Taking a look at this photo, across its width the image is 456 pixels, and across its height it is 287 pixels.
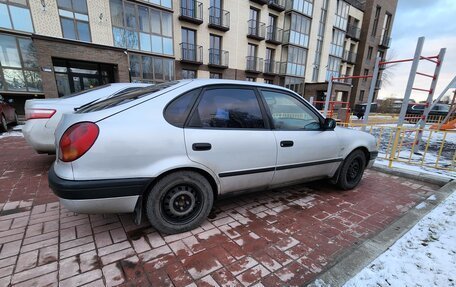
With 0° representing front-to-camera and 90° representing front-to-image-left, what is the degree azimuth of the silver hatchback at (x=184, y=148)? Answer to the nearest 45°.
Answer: approximately 225°

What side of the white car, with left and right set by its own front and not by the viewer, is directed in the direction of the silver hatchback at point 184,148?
right

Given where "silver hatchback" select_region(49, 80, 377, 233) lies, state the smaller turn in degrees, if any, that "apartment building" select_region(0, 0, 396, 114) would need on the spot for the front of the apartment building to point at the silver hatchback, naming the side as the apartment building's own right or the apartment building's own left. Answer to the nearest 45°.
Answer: approximately 45° to the apartment building's own right

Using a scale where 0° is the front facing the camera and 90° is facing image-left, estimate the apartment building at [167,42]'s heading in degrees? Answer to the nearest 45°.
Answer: approximately 315°

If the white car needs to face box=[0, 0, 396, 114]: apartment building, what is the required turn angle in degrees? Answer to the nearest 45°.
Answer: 0° — it already faces it

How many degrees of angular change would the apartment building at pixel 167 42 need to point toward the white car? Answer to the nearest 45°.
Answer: approximately 45° to its right

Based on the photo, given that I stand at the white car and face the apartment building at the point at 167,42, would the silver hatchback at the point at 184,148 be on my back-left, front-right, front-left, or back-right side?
back-right

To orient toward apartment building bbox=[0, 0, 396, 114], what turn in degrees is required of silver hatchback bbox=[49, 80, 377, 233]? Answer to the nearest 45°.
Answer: approximately 45° to its left

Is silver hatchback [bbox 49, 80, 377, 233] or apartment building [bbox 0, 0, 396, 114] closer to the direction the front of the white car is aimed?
the apartment building

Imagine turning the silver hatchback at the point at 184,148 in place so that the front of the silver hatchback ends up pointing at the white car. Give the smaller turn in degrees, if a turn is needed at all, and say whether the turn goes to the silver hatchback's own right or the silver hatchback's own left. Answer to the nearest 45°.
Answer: approximately 90° to the silver hatchback's own left

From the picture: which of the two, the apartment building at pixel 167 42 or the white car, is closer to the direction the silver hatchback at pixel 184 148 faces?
the apartment building

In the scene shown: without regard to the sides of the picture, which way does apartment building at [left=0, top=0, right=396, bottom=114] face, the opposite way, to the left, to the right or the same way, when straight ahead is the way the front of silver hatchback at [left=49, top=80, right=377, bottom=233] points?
to the right

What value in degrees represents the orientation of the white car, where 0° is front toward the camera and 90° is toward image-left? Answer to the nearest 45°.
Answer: approximately 225°
